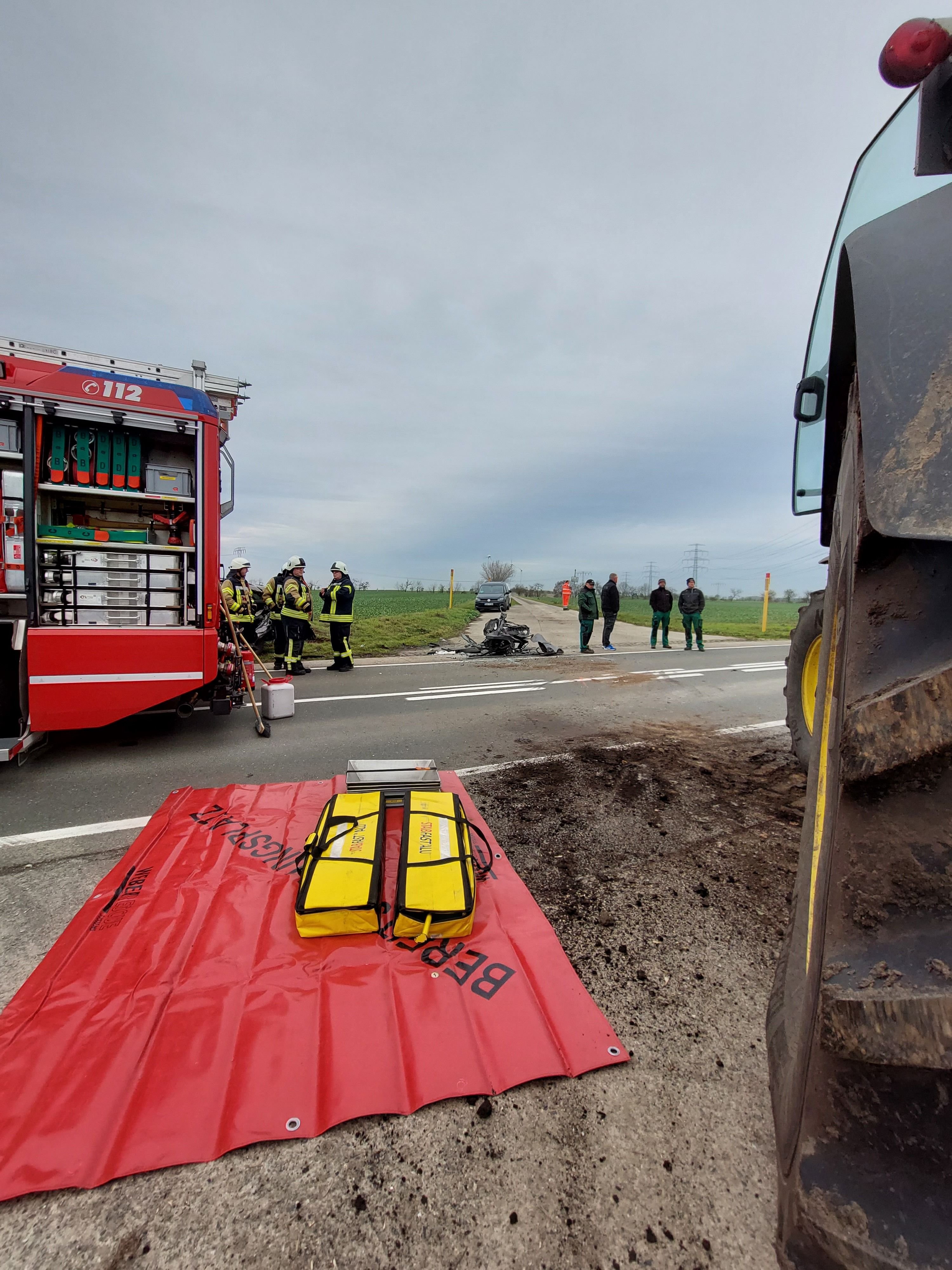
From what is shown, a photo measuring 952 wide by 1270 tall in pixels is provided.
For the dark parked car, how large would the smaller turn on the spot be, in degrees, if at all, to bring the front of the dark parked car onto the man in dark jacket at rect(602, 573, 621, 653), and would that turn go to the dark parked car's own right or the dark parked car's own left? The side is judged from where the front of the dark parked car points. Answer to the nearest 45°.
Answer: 0° — it already faces them

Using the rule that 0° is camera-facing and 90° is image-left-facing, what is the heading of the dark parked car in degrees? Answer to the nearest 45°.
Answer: approximately 0°

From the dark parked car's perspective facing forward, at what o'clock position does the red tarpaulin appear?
The red tarpaulin is roughly at 12 o'clock from the dark parked car.

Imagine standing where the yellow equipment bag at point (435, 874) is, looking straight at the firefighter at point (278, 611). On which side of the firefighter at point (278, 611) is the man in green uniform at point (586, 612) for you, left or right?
right

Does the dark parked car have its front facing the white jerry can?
yes

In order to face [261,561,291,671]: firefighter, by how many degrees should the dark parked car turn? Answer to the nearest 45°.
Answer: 0° — it already faces them

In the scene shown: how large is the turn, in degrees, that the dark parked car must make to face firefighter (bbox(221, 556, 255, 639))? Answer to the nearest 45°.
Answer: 0° — it already faces them
